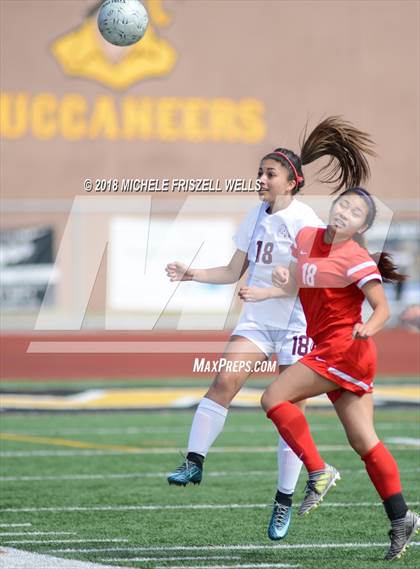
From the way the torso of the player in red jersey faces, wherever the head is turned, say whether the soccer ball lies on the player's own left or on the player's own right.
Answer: on the player's own right

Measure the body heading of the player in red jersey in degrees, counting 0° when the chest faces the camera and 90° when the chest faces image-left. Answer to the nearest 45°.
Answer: approximately 45°

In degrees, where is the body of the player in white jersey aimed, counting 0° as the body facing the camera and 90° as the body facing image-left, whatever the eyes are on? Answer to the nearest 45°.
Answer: approximately 45°

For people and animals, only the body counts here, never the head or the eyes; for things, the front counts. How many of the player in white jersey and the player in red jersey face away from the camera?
0

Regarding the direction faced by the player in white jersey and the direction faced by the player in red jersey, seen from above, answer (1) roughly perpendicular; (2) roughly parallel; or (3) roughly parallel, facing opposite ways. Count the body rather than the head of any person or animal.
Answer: roughly parallel

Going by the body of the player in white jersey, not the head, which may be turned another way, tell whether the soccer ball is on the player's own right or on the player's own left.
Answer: on the player's own right

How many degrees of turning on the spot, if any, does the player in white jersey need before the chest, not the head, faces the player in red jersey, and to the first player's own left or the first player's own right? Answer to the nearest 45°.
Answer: approximately 90° to the first player's own left

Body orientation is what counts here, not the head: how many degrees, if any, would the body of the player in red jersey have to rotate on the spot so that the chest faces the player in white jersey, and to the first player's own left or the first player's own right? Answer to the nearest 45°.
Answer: approximately 90° to the first player's own right
